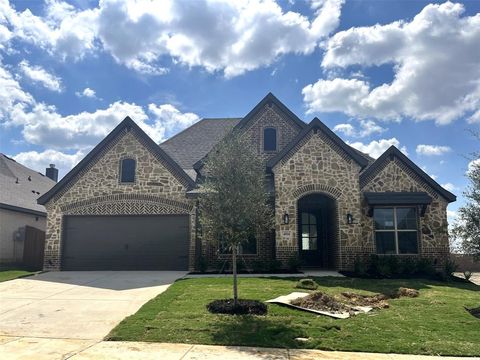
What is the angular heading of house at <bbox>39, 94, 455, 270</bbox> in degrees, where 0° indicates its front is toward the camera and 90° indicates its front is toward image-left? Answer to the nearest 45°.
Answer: approximately 0°

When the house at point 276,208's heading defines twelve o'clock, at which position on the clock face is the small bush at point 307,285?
The small bush is roughly at 12 o'clock from the house.

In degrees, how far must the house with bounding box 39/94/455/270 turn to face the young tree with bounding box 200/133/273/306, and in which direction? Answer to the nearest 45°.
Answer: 0° — it already faces it

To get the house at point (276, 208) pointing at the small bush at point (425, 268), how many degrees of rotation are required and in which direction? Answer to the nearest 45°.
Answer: approximately 90° to its left

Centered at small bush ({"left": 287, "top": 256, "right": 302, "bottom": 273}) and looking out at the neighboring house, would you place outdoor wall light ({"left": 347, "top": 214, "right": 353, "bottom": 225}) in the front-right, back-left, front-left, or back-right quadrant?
back-right

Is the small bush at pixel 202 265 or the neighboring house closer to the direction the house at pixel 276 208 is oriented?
the small bush
